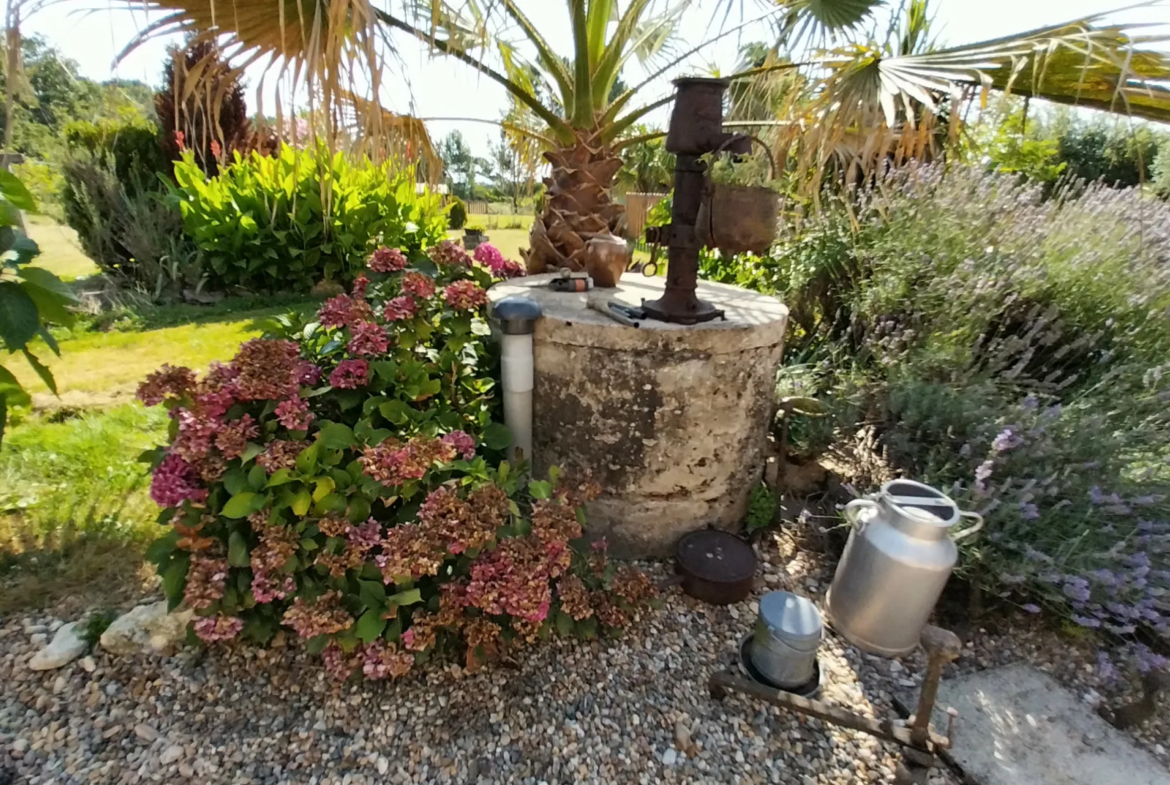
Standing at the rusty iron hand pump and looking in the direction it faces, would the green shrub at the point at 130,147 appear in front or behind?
behind

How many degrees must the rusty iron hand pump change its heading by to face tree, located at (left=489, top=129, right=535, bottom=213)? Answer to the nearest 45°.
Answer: approximately 135° to its left

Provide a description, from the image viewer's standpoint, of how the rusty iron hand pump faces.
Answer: facing to the right of the viewer

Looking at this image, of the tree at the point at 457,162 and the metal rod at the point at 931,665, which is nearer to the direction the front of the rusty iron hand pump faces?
the metal rod

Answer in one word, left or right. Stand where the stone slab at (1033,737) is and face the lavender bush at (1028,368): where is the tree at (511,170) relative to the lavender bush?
left

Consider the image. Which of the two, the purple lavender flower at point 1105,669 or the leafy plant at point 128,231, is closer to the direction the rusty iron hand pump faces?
the purple lavender flower
